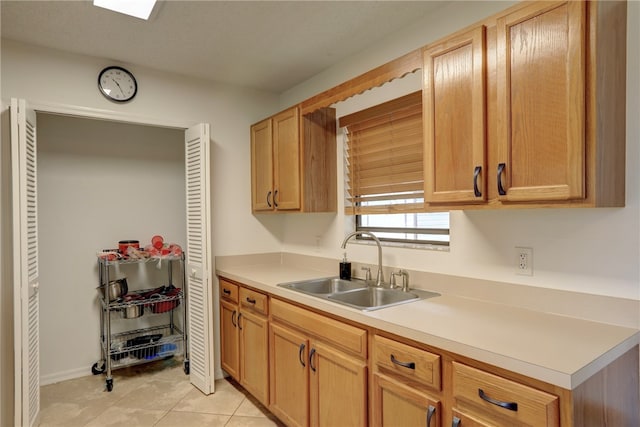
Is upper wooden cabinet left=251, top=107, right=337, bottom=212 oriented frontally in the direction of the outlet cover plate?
no

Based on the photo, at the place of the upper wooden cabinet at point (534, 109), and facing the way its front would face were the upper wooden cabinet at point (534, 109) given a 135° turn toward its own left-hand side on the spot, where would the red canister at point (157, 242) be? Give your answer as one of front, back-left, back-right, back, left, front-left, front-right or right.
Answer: back

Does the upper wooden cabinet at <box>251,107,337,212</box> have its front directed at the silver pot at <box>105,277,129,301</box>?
no

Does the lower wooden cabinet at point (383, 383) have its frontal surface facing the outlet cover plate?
no

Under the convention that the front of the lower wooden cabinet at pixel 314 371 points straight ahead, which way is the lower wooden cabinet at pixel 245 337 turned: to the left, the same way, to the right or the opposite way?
the same way

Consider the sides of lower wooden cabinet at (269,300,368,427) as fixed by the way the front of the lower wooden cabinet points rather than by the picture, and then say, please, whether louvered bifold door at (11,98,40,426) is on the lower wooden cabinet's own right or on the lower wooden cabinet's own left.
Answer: on the lower wooden cabinet's own right

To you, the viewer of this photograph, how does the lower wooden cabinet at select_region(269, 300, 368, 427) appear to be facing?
facing the viewer and to the left of the viewer

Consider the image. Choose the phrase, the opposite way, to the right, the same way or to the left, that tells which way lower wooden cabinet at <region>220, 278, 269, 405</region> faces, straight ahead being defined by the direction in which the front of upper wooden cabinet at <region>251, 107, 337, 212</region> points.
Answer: the same way

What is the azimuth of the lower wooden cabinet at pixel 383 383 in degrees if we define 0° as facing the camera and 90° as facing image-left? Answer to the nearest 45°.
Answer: approximately 45°

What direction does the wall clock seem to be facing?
toward the camera

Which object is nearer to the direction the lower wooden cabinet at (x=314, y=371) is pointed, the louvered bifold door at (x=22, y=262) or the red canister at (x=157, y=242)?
the louvered bifold door
